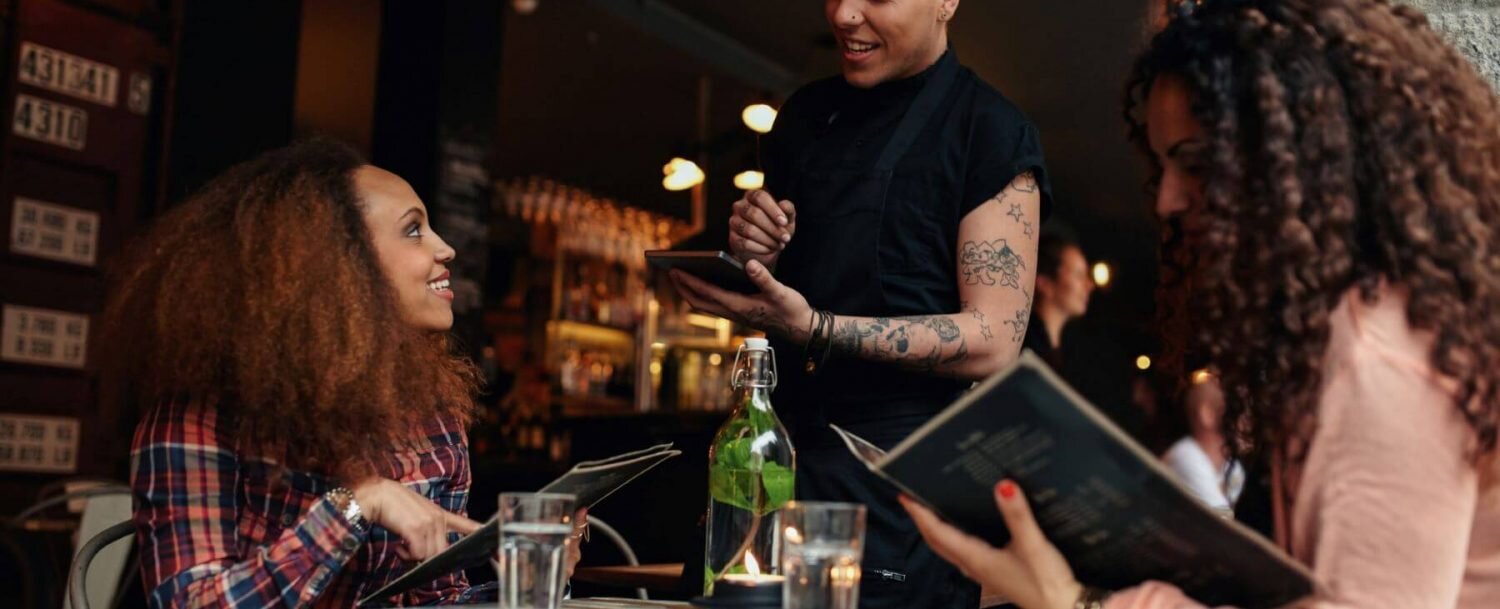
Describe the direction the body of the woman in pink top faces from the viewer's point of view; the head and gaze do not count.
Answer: to the viewer's left

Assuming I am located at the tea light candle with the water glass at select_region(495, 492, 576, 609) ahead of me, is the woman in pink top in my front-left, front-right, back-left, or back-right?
back-left

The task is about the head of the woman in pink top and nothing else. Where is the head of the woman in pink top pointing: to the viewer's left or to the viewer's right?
to the viewer's left

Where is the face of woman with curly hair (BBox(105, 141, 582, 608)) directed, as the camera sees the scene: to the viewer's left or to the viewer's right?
to the viewer's right

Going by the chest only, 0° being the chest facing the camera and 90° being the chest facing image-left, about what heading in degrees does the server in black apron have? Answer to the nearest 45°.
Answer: approximately 45°

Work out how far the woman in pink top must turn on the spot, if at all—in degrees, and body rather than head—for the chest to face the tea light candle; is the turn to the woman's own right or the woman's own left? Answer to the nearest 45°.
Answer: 0° — they already face it
